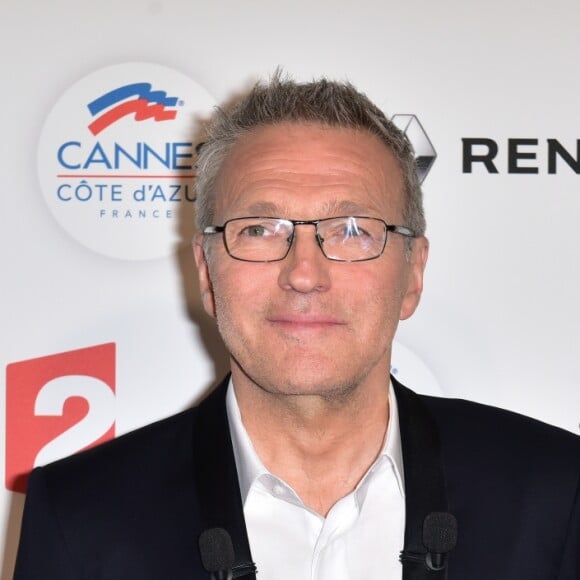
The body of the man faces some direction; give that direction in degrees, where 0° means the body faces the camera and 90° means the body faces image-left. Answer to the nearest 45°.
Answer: approximately 0°
